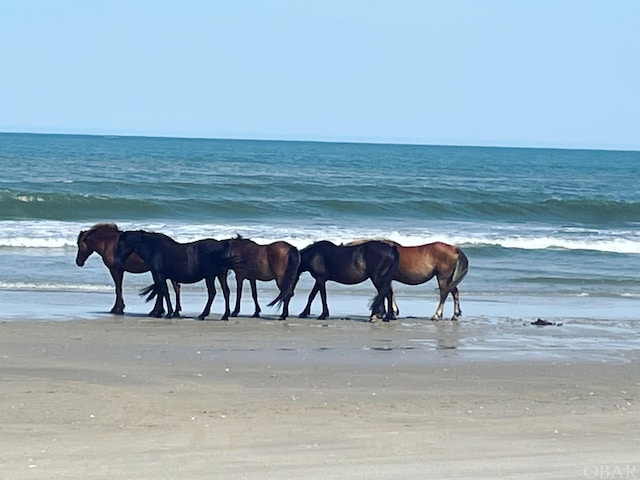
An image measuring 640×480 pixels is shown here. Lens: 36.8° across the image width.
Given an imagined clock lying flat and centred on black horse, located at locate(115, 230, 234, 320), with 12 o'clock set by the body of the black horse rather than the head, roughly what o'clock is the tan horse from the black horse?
The tan horse is roughly at 6 o'clock from the black horse.

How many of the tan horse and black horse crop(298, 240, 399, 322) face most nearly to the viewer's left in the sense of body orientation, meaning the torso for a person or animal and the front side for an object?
2

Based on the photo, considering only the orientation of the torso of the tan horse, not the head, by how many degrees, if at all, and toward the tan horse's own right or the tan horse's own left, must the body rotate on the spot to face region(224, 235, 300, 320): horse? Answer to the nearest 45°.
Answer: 0° — it already faces it

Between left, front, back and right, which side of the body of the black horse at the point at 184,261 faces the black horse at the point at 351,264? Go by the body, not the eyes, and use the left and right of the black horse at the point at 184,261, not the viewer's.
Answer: back

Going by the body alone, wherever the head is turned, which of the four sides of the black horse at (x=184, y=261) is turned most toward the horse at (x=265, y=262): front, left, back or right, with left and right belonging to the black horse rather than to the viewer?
back

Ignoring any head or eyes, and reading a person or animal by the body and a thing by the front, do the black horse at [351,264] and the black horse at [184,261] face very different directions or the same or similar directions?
same or similar directions

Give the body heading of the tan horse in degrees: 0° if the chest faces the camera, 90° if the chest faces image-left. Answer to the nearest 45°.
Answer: approximately 90°

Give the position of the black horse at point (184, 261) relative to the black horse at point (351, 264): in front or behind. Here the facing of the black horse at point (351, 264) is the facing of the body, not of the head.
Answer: in front

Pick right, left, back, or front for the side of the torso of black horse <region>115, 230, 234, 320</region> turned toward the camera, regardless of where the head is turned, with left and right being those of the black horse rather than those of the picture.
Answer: left

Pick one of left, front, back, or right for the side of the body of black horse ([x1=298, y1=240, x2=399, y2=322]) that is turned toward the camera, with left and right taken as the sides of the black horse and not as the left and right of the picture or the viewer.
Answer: left

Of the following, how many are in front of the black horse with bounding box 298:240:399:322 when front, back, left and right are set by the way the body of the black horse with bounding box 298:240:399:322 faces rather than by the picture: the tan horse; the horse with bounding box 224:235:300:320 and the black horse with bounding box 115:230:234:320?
2

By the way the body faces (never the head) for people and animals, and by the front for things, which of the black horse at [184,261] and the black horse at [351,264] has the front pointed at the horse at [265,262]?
the black horse at [351,264]

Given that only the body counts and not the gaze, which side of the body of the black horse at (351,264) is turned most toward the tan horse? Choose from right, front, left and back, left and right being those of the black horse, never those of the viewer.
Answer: back

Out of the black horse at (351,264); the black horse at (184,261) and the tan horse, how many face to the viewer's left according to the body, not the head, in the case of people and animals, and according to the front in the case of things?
3

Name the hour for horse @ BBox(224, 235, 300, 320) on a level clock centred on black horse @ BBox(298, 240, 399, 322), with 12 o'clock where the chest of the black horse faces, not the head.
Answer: The horse is roughly at 12 o'clock from the black horse.
